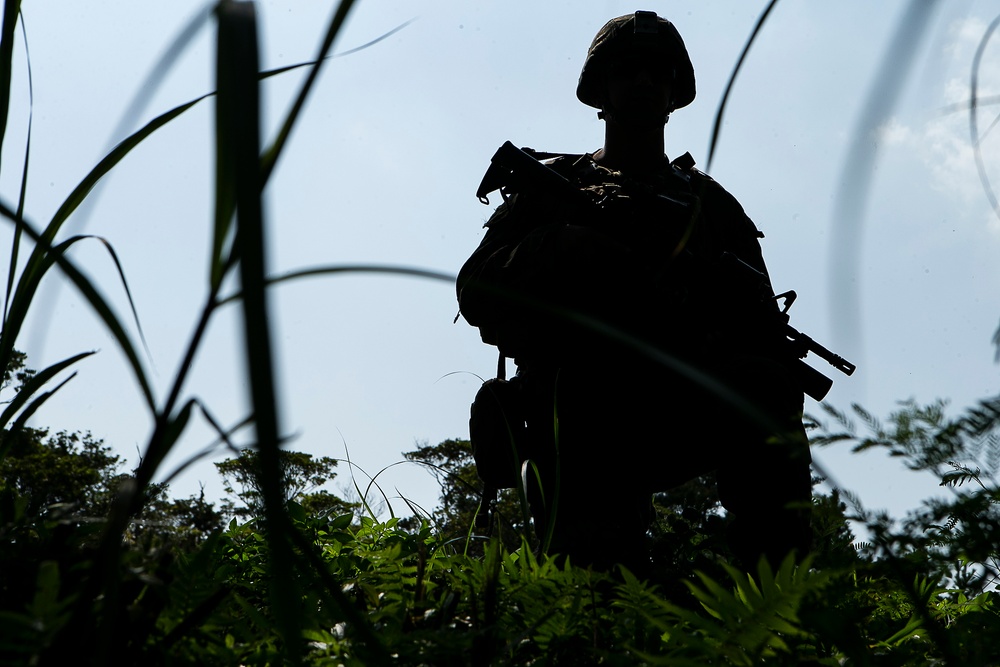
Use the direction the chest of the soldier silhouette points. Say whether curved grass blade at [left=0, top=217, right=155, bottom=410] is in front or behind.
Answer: in front

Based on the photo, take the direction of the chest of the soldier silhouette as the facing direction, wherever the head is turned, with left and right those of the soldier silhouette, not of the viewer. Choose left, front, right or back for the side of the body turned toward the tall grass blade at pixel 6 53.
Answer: front

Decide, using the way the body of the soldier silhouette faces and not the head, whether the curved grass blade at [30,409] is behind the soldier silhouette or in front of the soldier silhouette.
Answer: in front

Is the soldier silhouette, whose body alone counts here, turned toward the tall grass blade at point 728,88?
yes

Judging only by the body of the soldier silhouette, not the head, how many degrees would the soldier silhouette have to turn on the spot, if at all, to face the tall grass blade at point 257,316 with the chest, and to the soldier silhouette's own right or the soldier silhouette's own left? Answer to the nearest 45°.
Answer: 0° — they already face it

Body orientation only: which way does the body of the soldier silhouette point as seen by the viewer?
toward the camera

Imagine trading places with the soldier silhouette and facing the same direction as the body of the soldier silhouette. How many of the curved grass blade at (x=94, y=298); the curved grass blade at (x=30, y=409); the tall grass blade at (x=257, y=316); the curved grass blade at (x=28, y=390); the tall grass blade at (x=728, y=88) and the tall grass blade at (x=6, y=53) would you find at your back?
0
